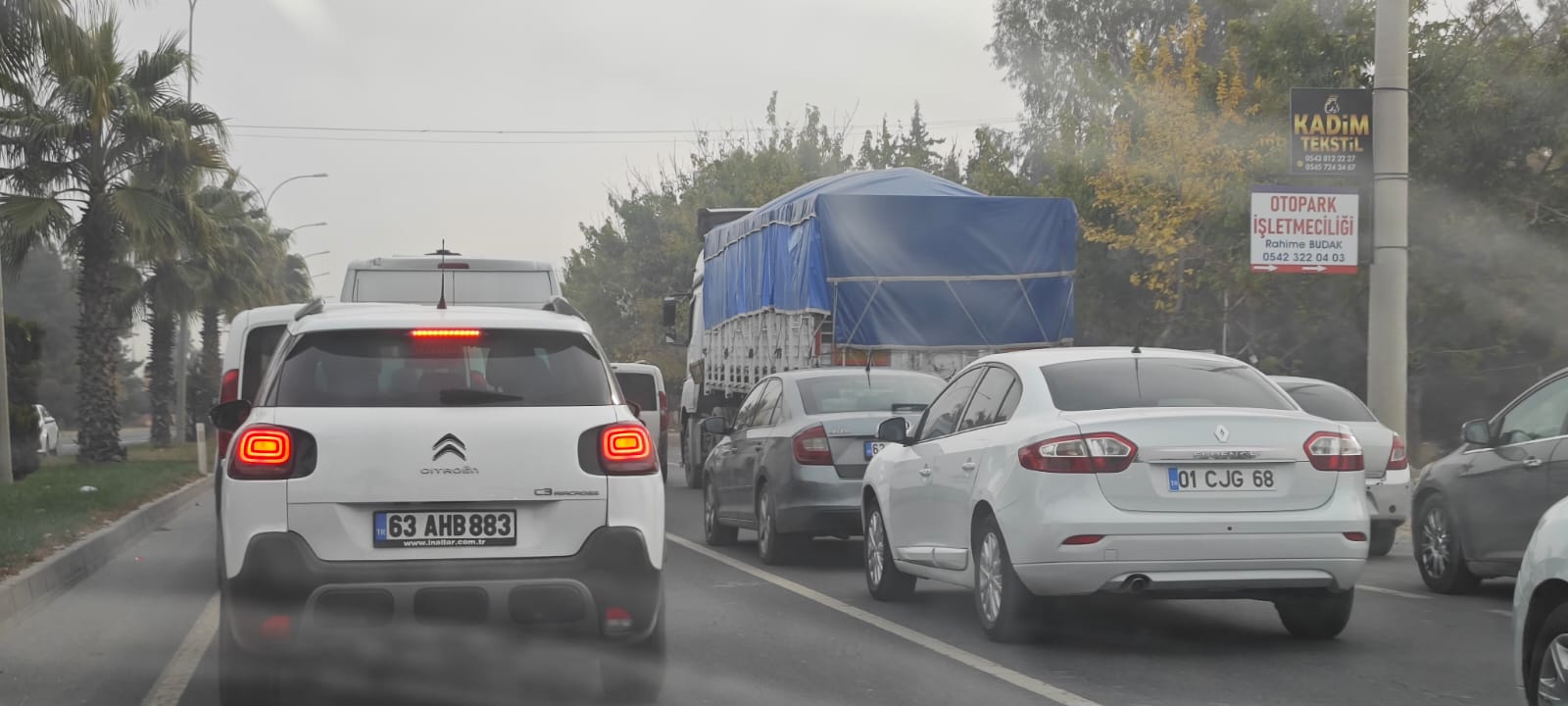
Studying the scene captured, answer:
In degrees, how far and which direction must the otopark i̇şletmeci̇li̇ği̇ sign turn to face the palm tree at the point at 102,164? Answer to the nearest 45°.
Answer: approximately 90° to its right

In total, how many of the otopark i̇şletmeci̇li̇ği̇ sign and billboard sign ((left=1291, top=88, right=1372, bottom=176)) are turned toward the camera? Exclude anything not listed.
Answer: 2

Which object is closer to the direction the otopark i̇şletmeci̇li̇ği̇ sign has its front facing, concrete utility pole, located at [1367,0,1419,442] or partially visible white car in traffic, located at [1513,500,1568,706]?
the partially visible white car in traffic

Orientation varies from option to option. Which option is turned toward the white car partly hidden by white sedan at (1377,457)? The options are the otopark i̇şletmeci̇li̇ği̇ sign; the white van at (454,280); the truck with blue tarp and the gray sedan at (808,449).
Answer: the otopark i̇şletmeci̇li̇ği̇ sign

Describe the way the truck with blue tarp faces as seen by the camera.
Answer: facing away from the viewer and to the left of the viewer

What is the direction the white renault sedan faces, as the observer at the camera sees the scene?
facing away from the viewer and to the left of the viewer

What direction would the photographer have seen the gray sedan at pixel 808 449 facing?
facing away from the viewer and to the left of the viewer

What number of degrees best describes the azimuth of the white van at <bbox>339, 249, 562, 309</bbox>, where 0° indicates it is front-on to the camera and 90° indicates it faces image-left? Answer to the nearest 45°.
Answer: approximately 180°

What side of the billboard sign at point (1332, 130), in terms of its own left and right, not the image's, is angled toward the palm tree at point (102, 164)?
right
